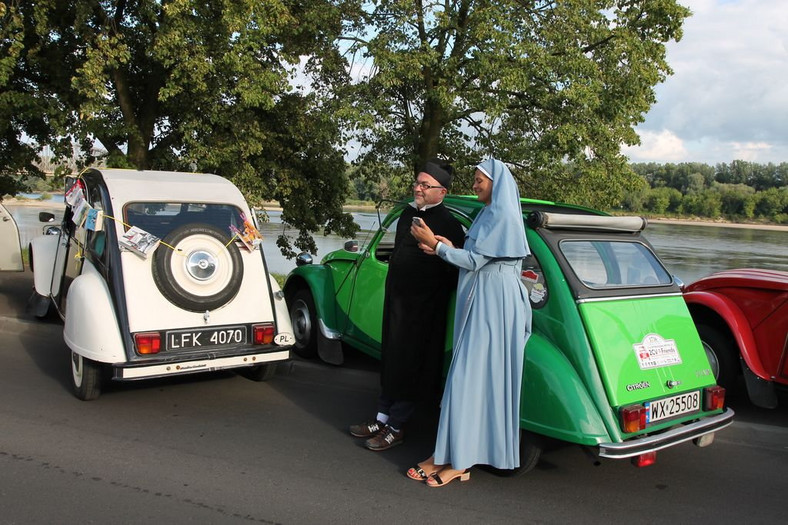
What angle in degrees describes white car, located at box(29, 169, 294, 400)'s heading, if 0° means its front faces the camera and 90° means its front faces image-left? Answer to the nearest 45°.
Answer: approximately 135°

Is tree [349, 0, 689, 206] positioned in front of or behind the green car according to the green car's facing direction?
in front

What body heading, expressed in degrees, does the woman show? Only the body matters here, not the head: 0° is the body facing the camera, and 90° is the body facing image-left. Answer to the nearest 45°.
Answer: approximately 90°

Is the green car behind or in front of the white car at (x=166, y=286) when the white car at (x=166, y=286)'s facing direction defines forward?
behind

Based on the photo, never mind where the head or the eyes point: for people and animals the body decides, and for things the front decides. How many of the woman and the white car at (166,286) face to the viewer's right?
0

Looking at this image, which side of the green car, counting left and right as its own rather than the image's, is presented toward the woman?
left

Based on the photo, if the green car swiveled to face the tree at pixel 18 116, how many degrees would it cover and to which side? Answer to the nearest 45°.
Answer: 0° — it already faces it

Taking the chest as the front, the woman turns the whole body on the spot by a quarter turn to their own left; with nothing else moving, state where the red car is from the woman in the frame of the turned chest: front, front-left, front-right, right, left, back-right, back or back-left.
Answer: back-left

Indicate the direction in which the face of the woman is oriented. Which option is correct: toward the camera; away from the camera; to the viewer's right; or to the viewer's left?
to the viewer's left

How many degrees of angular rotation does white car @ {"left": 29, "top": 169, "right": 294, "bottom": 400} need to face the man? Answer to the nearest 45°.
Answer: approximately 180°

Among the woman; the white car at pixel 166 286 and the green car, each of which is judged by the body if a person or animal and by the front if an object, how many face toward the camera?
0

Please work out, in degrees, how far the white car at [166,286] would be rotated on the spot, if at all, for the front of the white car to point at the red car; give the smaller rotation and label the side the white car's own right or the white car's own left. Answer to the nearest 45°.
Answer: approximately 135° to the white car's own right

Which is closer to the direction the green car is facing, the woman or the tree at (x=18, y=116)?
the tree
